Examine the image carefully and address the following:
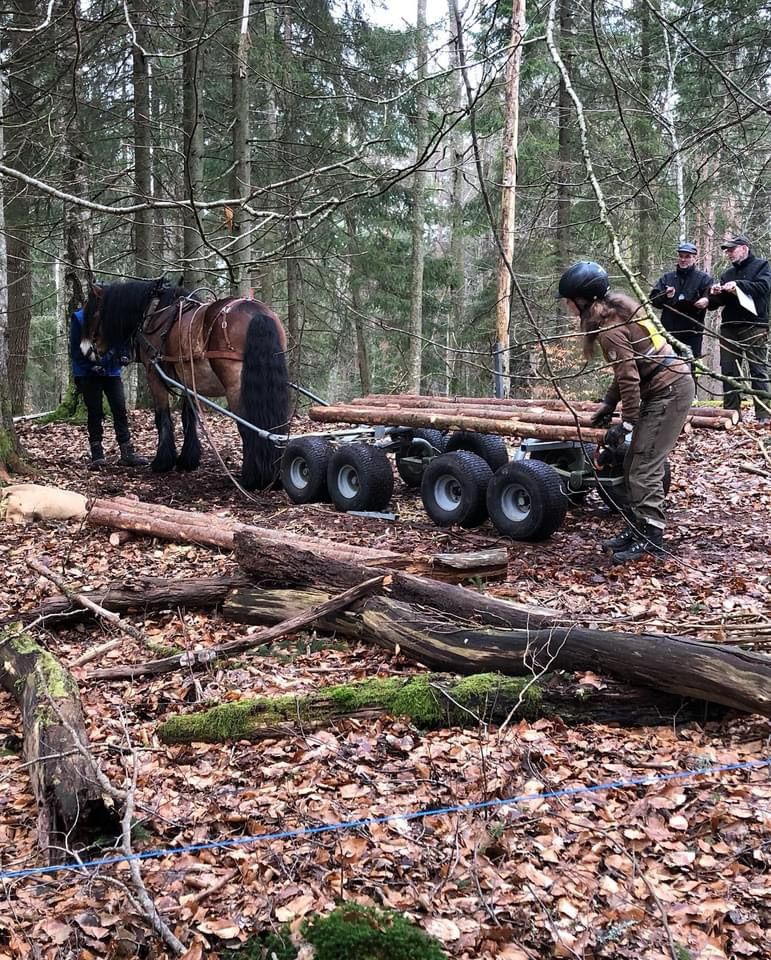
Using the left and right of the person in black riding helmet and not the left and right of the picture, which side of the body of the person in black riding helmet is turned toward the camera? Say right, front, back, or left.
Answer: left

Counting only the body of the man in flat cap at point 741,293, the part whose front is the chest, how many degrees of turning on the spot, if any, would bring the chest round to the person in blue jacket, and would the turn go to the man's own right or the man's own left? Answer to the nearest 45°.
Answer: approximately 45° to the man's own right

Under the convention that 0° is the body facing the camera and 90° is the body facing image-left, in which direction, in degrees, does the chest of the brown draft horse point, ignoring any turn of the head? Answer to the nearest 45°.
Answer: approximately 135°

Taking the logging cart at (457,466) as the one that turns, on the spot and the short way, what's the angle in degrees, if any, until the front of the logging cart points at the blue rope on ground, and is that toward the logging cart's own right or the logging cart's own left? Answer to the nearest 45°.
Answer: approximately 135° to the logging cart's own left

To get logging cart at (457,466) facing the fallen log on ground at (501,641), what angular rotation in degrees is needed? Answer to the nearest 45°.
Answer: approximately 135° to its left

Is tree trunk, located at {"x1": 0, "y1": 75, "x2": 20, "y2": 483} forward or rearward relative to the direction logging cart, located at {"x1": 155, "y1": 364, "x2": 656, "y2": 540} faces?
forward

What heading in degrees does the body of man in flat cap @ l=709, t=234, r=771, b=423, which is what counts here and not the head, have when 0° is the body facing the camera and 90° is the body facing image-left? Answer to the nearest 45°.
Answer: approximately 45°

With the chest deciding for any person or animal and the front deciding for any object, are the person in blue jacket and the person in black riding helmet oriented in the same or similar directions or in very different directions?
very different directions

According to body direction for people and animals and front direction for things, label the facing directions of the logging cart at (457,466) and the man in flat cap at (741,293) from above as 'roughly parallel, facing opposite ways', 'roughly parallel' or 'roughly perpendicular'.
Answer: roughly perpendicular

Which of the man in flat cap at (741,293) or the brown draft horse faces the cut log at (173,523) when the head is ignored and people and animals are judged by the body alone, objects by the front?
the man in flat cap

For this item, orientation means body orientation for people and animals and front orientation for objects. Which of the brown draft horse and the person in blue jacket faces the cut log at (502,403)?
the person in blue jacket

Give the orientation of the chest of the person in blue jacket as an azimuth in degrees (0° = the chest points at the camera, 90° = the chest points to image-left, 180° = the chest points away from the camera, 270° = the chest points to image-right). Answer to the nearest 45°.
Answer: approximately 315°

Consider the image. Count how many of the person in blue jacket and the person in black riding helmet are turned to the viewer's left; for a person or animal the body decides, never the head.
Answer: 1

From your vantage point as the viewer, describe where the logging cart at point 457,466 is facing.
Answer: facing away from the viewer and to the left of the viewer

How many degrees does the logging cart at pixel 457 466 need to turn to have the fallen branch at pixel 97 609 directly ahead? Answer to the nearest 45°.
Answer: approximately 90° to its left
